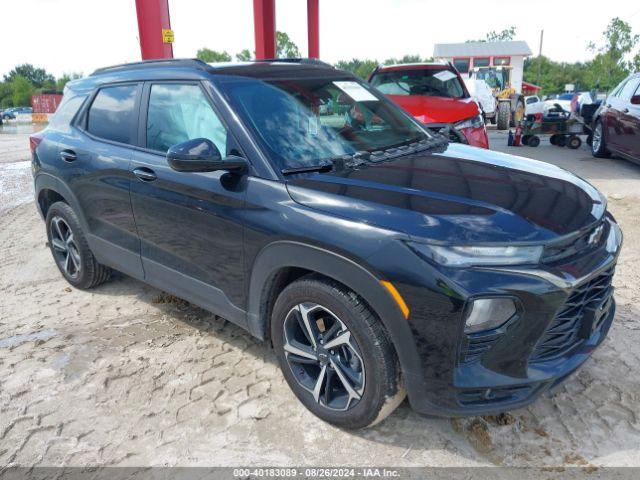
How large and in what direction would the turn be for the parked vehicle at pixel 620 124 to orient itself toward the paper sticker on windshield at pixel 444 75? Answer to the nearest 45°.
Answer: approximately 90° to its right

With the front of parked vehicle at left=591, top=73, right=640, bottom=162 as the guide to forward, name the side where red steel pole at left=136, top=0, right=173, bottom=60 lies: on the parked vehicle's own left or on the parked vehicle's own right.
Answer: on the parked vehicle's own right

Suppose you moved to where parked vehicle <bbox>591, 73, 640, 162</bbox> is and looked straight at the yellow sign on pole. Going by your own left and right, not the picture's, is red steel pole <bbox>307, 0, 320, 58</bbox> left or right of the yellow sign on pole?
right

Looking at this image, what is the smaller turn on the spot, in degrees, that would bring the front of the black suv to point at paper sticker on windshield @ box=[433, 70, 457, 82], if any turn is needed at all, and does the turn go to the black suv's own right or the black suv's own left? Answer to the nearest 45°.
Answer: approximately 135° to the black suv's own left

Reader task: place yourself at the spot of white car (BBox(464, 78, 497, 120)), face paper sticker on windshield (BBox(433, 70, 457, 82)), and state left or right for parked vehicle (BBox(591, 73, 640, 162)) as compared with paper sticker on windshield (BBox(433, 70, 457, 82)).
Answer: left

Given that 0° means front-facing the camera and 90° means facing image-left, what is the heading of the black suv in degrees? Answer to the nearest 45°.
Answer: approximately 315°

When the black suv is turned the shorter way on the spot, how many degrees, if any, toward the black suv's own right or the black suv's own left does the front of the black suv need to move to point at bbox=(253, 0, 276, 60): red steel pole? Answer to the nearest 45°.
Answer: approximately 135° to the black suv's own left

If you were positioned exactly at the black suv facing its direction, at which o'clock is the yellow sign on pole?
The yellow sign on pole is roughly at 7 o'clock from the black suv.

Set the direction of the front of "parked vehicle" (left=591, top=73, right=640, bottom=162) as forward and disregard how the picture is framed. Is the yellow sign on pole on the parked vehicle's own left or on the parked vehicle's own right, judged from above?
on the parked vehicle's own right
